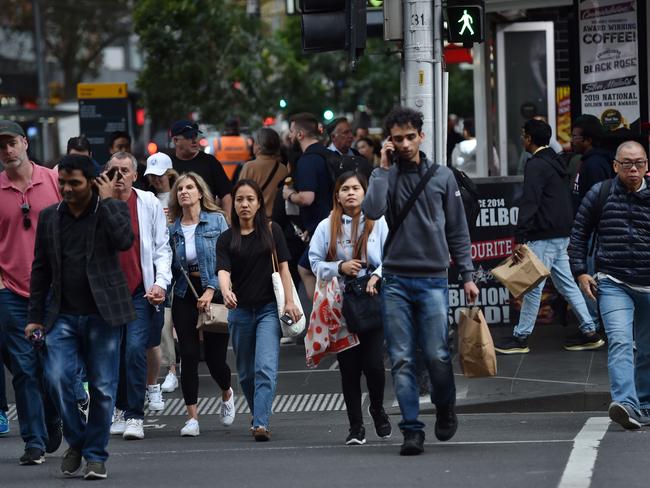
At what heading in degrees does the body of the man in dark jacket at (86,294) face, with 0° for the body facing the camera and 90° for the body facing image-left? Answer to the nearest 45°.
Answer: approximately 0°

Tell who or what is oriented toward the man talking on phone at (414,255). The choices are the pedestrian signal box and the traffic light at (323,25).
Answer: the pedestrian signal box

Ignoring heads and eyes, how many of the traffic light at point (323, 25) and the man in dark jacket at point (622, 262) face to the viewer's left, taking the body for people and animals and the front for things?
1

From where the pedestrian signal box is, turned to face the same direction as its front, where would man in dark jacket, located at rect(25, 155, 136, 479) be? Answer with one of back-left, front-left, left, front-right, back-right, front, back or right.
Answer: front-right

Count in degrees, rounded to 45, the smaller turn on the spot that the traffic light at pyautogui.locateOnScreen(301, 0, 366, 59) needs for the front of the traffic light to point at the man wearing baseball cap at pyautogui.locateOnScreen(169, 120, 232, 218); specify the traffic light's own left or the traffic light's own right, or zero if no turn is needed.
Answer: approximately 45° to the traffic light's own right

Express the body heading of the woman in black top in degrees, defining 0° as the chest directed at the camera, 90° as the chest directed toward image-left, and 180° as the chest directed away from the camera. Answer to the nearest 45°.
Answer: approximately 0°
